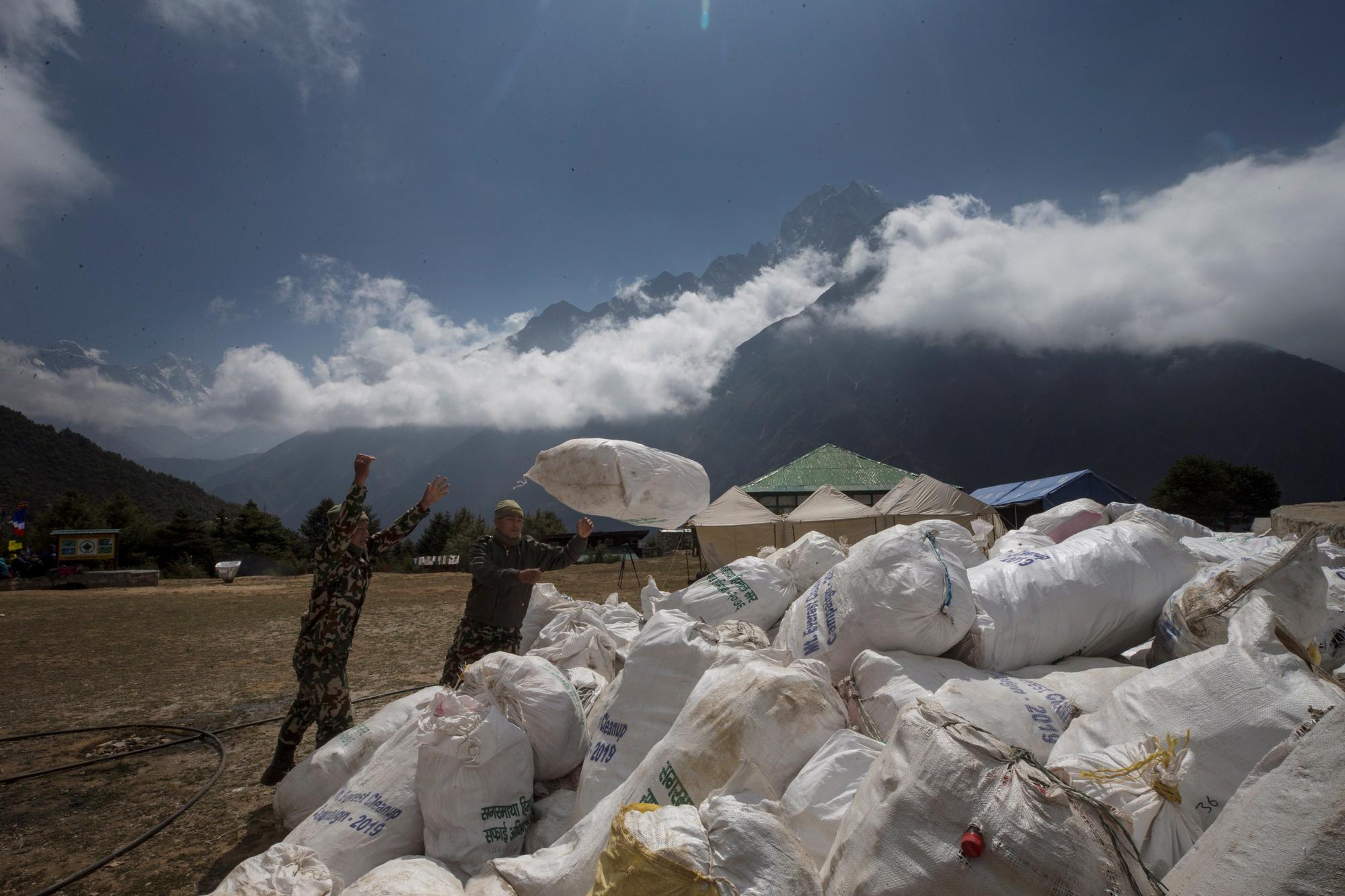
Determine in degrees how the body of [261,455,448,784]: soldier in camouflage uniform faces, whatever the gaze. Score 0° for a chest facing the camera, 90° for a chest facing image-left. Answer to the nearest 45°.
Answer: approximately 270°

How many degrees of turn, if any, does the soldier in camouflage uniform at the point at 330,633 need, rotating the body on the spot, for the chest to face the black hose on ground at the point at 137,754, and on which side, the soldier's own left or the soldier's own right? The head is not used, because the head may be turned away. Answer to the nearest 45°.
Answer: approximately 135° to the soldier's own left

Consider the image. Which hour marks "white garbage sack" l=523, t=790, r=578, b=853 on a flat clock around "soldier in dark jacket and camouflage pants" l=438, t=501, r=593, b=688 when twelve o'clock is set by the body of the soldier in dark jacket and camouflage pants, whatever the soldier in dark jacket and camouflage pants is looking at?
The white garbage sack is roughly at 1 o'clock from the soldier in dark jacket and camouflage pants.

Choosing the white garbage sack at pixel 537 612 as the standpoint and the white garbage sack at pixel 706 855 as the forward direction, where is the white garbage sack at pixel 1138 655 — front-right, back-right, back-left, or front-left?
front-left

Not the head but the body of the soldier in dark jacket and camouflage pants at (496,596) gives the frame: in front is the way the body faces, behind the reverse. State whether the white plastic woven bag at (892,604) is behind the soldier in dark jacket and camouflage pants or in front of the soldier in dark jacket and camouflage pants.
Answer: in front

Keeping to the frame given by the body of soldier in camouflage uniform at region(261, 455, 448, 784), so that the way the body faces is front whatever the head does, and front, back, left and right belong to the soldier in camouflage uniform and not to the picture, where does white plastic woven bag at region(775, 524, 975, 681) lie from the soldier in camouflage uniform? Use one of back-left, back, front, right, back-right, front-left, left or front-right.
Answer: front-right

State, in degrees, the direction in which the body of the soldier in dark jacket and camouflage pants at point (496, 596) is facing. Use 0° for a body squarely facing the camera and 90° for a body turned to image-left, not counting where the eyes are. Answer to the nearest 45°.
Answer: approximately 315°

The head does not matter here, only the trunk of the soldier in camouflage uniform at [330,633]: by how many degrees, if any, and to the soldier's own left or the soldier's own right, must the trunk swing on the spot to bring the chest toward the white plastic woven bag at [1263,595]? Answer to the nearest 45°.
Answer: approximately 45° to the soldier's own right

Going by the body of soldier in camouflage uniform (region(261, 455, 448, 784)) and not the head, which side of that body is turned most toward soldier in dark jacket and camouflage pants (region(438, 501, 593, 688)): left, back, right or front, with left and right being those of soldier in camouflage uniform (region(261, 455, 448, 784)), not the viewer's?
front

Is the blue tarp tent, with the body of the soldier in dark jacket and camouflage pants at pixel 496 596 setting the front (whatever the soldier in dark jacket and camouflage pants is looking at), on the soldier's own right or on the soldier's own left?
on the soldier's own left

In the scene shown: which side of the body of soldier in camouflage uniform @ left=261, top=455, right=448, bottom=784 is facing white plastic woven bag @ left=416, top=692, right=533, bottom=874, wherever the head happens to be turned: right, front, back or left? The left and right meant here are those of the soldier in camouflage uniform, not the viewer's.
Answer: right
